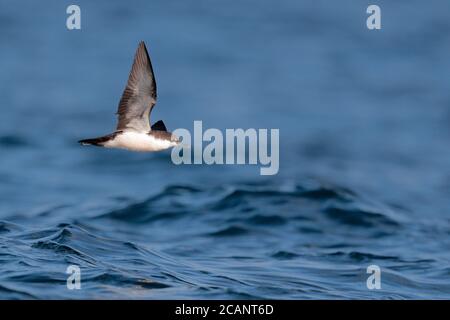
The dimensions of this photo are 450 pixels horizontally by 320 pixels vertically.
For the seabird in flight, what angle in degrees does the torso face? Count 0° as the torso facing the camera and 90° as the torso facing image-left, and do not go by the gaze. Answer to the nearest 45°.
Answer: approximately 270°
